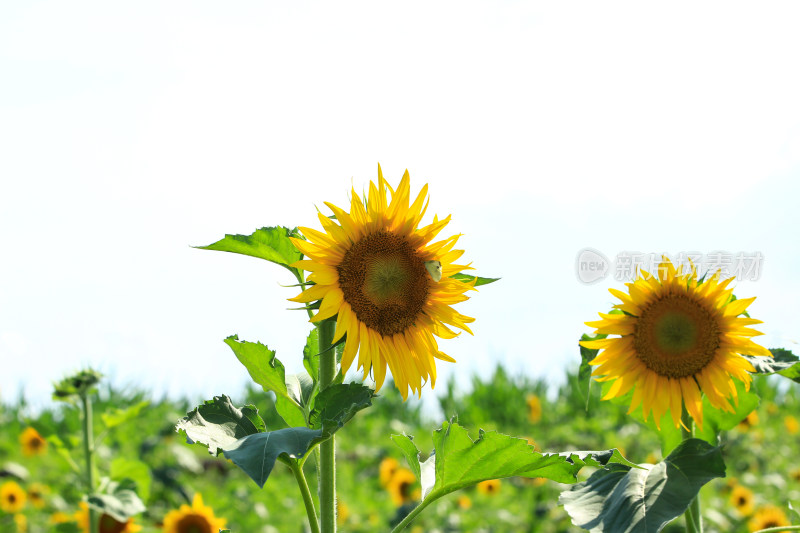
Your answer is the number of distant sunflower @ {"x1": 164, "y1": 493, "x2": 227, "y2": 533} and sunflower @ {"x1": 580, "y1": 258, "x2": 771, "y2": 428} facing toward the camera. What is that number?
2

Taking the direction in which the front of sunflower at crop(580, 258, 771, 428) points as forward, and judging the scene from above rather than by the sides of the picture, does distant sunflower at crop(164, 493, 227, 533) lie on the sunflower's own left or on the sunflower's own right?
on the sunflower's own right

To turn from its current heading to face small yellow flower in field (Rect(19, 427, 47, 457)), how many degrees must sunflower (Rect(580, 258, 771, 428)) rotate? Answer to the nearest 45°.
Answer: approximately 135° to its right

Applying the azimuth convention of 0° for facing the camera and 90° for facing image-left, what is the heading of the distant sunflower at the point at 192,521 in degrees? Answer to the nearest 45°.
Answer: approximately 0°
